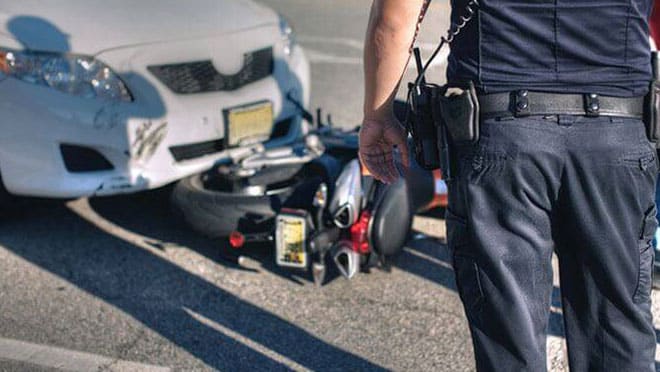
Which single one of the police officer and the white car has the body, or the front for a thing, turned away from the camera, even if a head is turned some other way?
the police officer

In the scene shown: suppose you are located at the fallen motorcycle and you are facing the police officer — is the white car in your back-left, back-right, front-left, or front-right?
back-right

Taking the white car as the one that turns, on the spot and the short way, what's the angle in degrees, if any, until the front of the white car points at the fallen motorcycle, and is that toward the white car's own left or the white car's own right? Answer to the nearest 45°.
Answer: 0° — it already faces it

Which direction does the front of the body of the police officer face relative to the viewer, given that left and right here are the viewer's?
facing away from the viewer

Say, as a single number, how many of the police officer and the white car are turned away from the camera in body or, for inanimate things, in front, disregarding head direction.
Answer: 1

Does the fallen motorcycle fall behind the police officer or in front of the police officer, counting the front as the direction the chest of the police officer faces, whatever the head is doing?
in front

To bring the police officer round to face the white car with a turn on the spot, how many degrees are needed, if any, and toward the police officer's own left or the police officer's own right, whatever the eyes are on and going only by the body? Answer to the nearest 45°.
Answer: approximately 45° to the police officer's own left
